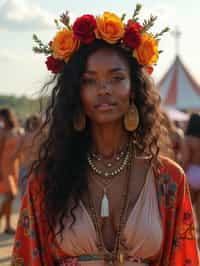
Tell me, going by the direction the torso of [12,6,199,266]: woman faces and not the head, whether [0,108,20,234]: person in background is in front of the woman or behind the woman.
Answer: behind

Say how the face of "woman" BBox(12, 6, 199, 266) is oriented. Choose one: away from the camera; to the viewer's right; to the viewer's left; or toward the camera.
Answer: toward the camera

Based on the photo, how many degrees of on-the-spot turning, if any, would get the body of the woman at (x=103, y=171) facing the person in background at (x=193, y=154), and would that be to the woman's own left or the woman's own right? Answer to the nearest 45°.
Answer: approximately 180°

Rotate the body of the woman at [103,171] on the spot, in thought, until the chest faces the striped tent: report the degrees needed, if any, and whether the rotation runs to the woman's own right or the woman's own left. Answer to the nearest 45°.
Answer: approximately 180°

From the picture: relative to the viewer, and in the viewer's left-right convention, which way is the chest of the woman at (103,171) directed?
facing the viewer

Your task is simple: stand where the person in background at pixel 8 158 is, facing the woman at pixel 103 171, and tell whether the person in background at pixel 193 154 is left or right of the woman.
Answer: left
